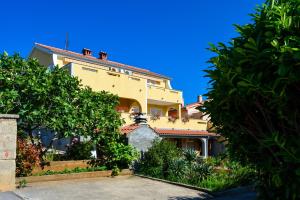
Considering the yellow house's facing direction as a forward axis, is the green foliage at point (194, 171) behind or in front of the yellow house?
in front

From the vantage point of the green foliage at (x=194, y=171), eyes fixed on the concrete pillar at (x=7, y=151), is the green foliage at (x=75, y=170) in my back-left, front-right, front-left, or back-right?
front-right

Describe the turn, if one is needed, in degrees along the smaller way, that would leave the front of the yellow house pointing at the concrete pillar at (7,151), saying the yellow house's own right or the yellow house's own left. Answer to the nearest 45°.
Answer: approximately 45° to the yellow house's own right

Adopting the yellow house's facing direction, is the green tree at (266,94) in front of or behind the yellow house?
in front

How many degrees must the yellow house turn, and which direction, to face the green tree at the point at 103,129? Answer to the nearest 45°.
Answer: approximately 45° to its right

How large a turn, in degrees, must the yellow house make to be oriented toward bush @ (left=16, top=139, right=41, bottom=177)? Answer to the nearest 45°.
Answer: approximately 45° to its right

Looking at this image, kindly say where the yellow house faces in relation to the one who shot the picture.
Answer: facing the viewer and to the right of the viewer
